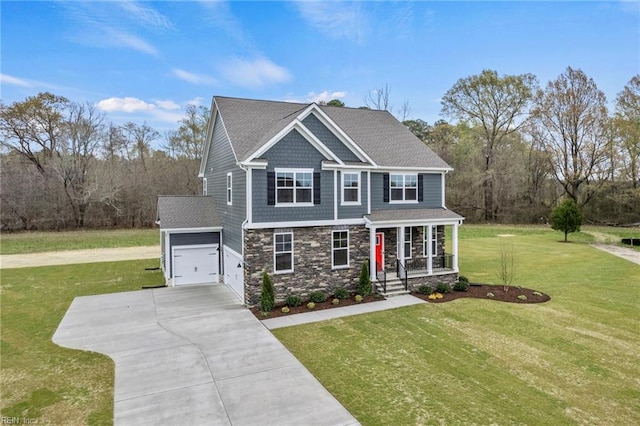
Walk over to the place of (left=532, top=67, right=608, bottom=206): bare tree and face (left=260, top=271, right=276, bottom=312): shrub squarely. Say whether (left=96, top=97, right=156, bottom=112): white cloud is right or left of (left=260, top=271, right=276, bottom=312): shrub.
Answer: right

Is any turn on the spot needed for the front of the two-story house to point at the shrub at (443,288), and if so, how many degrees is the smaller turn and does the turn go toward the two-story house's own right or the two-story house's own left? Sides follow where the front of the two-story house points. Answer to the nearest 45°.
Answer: approximately 45° to the two-story house's own left

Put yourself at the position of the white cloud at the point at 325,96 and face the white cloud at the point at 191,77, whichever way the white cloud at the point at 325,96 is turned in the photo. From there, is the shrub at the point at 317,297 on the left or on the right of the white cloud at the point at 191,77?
left

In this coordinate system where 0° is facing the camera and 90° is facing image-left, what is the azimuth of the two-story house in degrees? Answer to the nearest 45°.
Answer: approximately 315°

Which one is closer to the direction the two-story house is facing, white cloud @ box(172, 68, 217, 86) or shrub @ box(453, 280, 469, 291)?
the shrub

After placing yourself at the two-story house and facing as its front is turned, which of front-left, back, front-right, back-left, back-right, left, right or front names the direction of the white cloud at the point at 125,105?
back

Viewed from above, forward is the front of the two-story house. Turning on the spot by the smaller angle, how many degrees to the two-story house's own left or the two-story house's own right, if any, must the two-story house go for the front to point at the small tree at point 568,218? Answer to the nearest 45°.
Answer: approximately 90° to the two-story house's own left

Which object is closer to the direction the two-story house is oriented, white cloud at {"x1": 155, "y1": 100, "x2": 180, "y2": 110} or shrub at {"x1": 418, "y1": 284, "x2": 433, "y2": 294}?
the shrub

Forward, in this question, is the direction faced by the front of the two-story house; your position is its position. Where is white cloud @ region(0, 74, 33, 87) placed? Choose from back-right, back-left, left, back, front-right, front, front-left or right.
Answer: back
